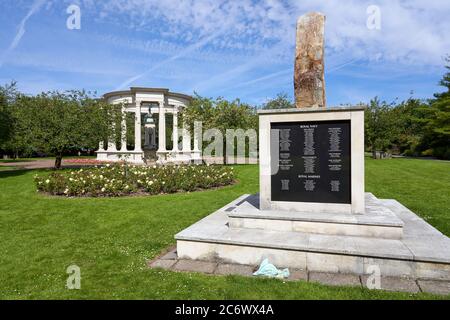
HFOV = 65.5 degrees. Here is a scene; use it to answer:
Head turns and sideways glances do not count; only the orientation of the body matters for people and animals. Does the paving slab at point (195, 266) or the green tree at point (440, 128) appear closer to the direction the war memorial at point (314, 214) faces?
the paving slab

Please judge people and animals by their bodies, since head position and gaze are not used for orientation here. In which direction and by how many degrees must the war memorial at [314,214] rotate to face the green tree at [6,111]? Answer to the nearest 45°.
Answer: approximately 135° to its right

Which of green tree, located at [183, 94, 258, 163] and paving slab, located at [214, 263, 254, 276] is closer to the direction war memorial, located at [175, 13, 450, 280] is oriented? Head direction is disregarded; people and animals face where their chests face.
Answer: the paving slab

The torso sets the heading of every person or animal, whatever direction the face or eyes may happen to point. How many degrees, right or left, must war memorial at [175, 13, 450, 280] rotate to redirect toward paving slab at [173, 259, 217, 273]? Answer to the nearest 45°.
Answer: approximately 45° to its right

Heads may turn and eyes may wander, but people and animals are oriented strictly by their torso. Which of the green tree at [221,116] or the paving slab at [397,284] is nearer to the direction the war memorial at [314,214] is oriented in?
the paving slab

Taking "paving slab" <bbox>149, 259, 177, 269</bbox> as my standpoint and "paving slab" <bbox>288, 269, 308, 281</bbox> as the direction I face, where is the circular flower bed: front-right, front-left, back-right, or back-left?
back-left

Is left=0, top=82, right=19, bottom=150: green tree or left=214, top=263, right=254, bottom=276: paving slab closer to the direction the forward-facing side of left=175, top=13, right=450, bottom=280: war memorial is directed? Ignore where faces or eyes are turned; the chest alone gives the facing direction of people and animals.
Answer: the paving slab

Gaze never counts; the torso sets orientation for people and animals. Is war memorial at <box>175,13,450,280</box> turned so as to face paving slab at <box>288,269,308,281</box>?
yes

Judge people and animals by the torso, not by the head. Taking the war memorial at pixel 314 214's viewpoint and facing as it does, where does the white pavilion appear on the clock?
The white pavilion is roughly at 5 o'clock from the war memorial.

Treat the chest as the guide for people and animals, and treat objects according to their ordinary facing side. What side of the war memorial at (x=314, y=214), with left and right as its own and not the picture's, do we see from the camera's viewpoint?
front

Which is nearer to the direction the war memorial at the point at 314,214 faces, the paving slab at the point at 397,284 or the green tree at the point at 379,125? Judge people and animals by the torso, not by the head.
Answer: the paving slab

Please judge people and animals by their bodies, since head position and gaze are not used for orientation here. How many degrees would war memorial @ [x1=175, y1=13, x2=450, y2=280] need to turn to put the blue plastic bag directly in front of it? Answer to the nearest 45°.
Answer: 0° — it already faces it

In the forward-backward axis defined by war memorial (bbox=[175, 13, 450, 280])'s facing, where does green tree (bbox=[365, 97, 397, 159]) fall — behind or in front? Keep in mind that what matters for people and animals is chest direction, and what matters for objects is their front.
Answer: behind
